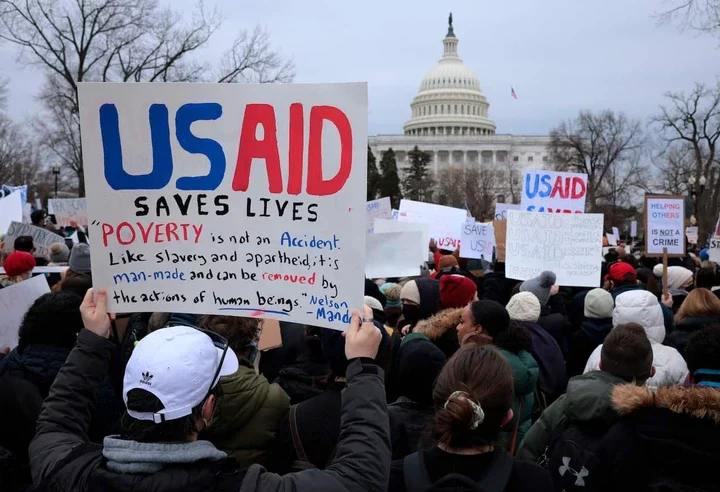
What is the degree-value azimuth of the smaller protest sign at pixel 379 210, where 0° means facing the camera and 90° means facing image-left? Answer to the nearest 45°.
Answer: approximately 0°

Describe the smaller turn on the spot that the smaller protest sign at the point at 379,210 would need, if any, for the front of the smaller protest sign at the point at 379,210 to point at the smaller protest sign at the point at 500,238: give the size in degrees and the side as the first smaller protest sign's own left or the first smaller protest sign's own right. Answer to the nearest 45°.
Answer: approximately 45° to the first smaller protest sign's own left
